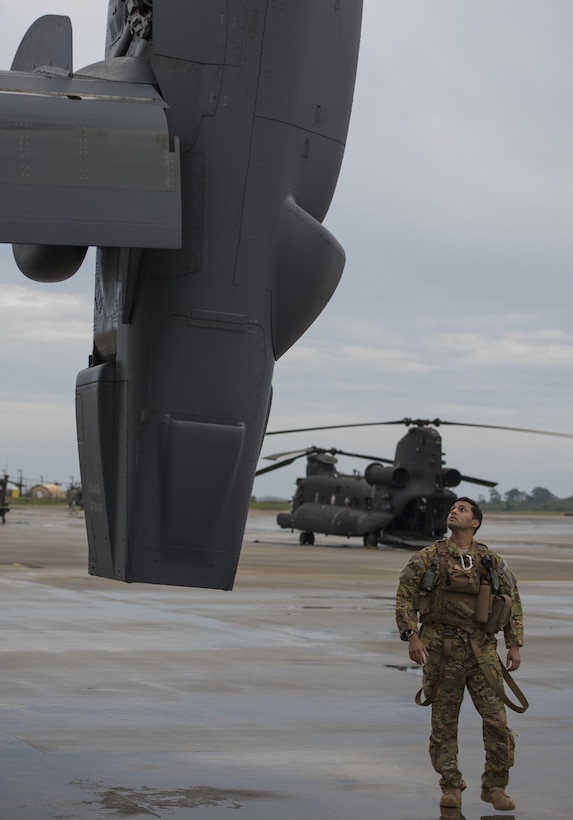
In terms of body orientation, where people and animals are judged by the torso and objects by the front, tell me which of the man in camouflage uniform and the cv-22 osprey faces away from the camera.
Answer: the cv-22 osprey

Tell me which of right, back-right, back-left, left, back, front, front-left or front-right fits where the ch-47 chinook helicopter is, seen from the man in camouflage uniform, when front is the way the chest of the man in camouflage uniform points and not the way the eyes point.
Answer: back

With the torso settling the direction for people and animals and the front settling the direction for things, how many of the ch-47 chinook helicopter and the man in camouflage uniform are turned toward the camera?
1

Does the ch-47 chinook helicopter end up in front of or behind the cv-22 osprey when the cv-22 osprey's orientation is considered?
in front

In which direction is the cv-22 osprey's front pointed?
away from the camera

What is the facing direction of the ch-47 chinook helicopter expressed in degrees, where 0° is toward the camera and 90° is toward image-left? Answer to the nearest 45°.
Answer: approximately 135°

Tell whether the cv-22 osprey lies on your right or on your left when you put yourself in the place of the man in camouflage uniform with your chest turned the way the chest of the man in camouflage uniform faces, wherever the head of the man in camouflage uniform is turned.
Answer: on your right

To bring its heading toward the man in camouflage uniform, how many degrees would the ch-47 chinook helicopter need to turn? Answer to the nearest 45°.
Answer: approximately 135° to its left
